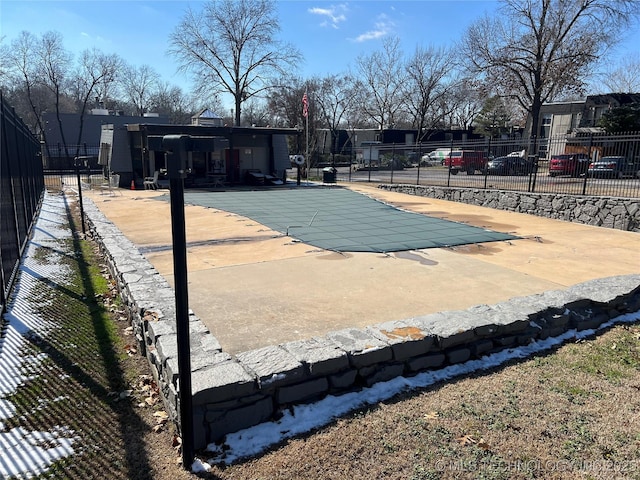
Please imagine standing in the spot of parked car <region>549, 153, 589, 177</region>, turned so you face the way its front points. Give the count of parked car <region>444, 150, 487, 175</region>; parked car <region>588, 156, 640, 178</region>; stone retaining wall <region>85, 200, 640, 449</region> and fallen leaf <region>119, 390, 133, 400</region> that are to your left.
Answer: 1
